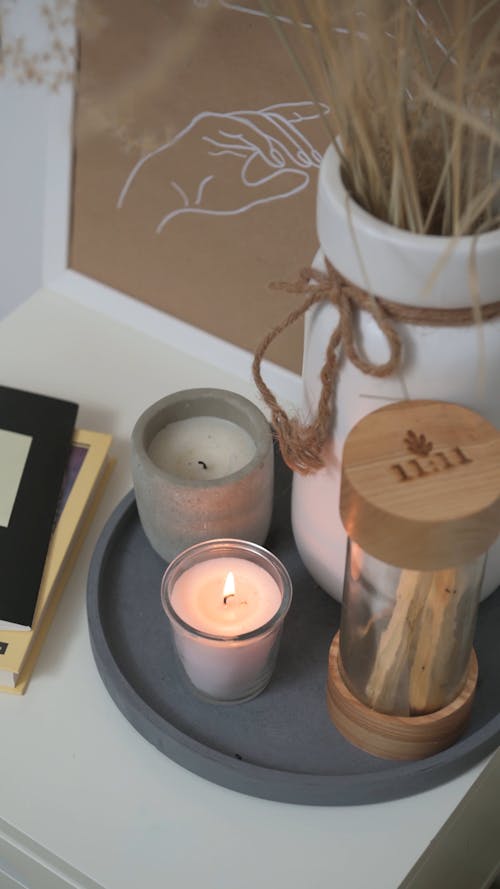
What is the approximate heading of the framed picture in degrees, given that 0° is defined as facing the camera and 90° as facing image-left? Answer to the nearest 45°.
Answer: approximately 45°
